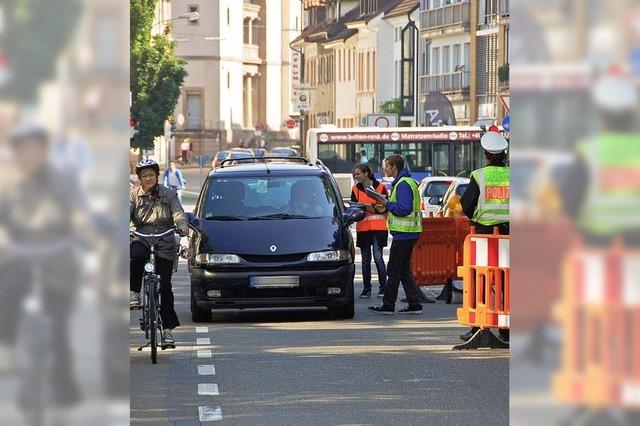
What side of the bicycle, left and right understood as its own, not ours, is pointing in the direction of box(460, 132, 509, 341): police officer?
left

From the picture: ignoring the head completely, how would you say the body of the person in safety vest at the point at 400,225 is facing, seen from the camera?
to the viewer's left

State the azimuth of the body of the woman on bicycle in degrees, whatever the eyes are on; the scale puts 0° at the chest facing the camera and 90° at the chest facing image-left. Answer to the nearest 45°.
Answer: approximately 0°

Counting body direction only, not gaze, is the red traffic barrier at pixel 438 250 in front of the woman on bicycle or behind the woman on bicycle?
behind

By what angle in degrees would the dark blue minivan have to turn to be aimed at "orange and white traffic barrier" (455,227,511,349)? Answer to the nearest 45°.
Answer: approximately 45° to its left

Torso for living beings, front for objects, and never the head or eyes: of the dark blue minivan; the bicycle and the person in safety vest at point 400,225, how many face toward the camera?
2

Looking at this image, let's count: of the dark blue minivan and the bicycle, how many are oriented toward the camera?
2

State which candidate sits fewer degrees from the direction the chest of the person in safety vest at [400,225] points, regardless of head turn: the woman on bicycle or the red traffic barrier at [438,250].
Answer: the woman on bicycle

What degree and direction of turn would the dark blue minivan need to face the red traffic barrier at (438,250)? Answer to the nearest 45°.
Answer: approximately 135° to its left

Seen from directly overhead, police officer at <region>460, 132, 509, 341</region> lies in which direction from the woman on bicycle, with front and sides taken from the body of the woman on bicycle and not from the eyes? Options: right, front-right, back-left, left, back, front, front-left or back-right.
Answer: left

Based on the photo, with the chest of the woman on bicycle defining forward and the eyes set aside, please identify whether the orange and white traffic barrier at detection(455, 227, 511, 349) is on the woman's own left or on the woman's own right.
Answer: on the woman's own left
